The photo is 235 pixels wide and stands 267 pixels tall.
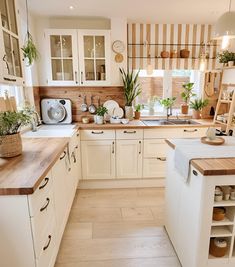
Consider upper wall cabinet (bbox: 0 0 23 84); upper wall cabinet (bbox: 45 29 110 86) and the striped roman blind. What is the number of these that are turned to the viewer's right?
1

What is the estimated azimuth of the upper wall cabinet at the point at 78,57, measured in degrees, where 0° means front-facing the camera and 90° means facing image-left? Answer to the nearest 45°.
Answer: approximately 0°

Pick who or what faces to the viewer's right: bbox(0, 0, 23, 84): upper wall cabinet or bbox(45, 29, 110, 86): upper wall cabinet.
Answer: bbox(0, 0, 23, 84): upper wall cabinet

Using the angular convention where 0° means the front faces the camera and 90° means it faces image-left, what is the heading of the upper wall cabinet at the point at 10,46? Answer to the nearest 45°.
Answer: approximately 270°

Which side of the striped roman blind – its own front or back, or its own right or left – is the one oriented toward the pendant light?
front

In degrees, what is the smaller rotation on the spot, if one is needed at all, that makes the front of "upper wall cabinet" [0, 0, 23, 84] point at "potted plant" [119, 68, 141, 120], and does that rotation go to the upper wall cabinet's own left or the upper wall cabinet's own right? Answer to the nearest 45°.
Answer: approximately 45° to the upper wall cabinet's own left

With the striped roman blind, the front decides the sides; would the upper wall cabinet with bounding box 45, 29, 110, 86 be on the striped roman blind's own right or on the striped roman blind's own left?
on the striped roman blind's own right

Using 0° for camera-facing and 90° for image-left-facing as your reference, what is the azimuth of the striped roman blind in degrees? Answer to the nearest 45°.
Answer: approximately 0°

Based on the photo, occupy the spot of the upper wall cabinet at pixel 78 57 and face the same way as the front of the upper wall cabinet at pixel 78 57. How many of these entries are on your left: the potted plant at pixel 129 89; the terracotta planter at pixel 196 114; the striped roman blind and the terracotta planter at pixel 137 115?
4

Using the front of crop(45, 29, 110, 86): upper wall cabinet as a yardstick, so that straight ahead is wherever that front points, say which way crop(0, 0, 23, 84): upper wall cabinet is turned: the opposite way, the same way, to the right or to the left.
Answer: to the left

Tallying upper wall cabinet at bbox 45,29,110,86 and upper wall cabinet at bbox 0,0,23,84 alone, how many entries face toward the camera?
1

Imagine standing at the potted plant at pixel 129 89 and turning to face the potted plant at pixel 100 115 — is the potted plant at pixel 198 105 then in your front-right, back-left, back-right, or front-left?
back-left
